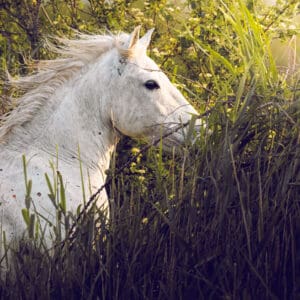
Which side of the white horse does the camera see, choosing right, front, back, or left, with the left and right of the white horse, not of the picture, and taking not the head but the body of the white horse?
right
